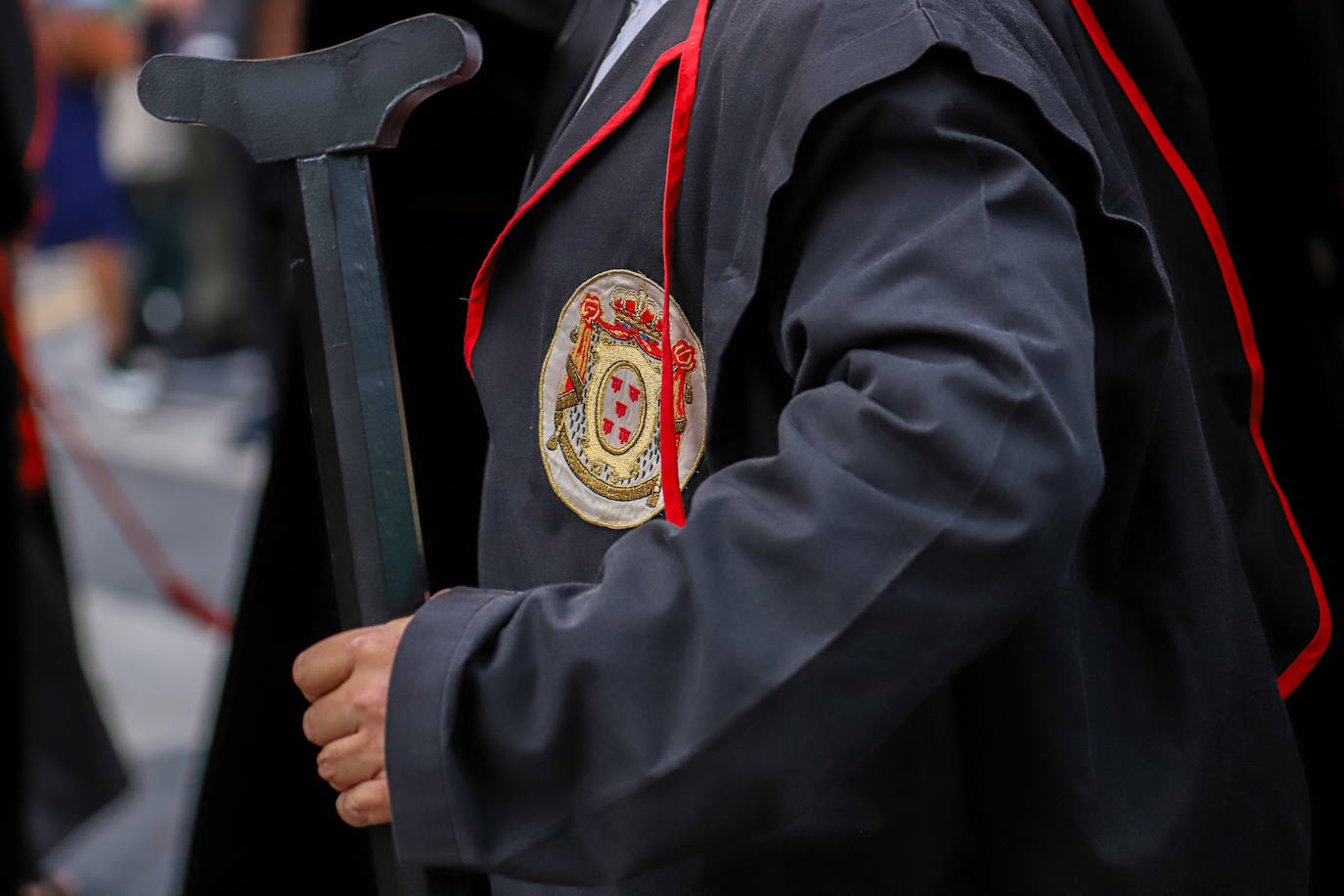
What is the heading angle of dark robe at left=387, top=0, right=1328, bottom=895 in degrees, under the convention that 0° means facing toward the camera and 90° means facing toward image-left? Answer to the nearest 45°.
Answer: approximately 90°

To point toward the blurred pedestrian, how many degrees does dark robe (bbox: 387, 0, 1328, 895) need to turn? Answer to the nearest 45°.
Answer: approximately 45° to its right
